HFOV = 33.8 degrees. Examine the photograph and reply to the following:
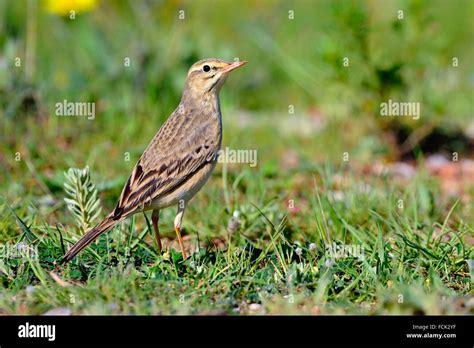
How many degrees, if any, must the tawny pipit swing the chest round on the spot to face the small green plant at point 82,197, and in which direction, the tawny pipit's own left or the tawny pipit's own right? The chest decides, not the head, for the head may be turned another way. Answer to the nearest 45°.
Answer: approximately 180°

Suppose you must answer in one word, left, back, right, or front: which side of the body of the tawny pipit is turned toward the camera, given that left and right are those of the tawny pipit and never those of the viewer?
right
